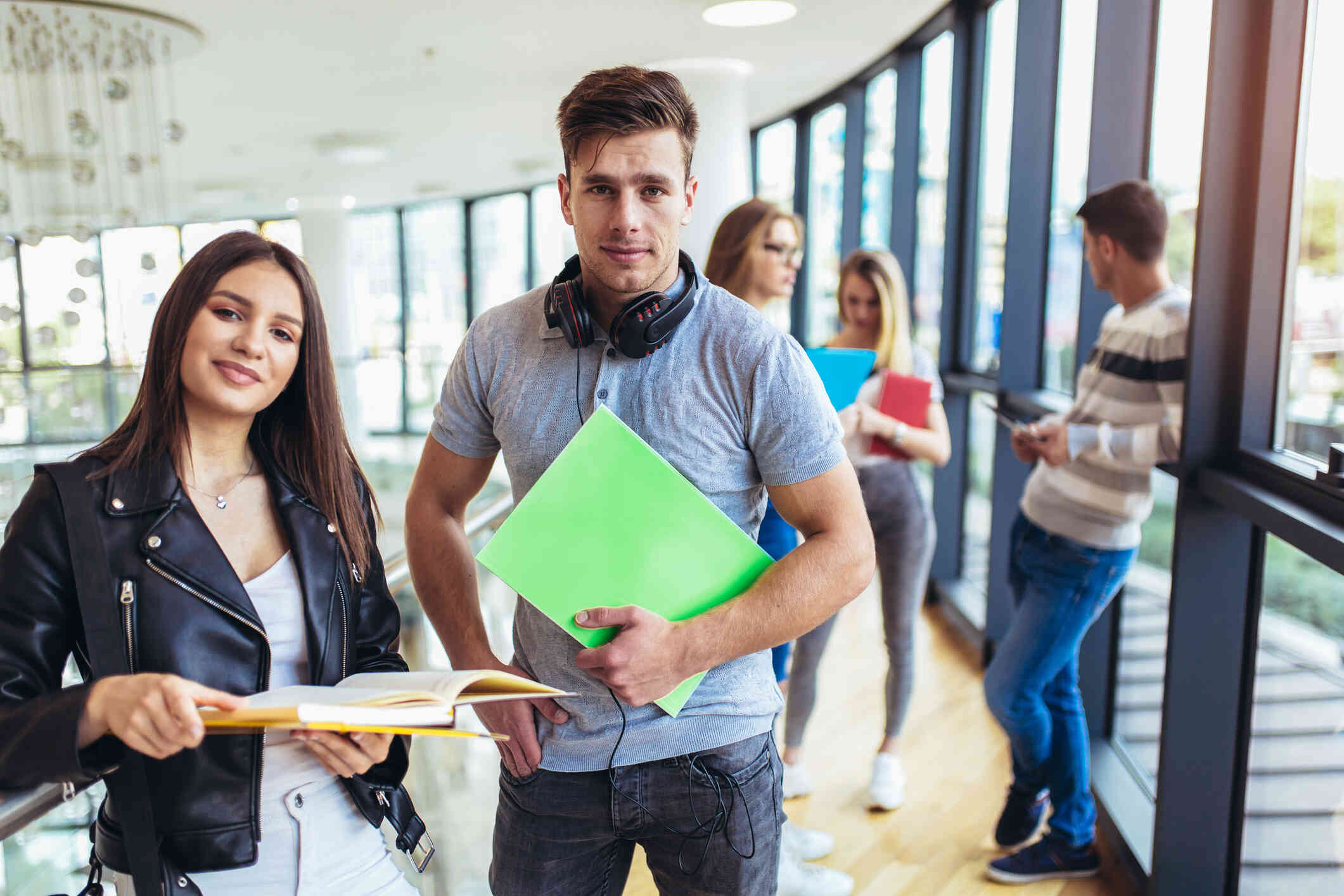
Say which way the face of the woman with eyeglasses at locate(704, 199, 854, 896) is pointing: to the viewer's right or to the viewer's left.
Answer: to the viewer's right

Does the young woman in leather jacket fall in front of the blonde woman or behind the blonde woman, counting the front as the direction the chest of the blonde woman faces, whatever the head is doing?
in front

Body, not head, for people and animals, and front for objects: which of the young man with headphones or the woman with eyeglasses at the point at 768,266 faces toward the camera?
the young man with headphones

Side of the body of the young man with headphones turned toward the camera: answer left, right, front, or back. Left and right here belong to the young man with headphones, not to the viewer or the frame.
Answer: front

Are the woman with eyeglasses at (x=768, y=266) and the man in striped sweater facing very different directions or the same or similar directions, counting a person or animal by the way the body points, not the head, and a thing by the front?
very different directions

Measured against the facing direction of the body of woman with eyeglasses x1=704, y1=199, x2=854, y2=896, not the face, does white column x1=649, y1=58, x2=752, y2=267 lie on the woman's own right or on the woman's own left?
on the woman's own left

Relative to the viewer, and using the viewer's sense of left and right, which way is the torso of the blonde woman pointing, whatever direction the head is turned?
facing the viewer and to the left of the viewer

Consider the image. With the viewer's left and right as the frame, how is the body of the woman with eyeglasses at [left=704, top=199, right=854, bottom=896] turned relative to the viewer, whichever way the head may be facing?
facing to the right of the viewer
